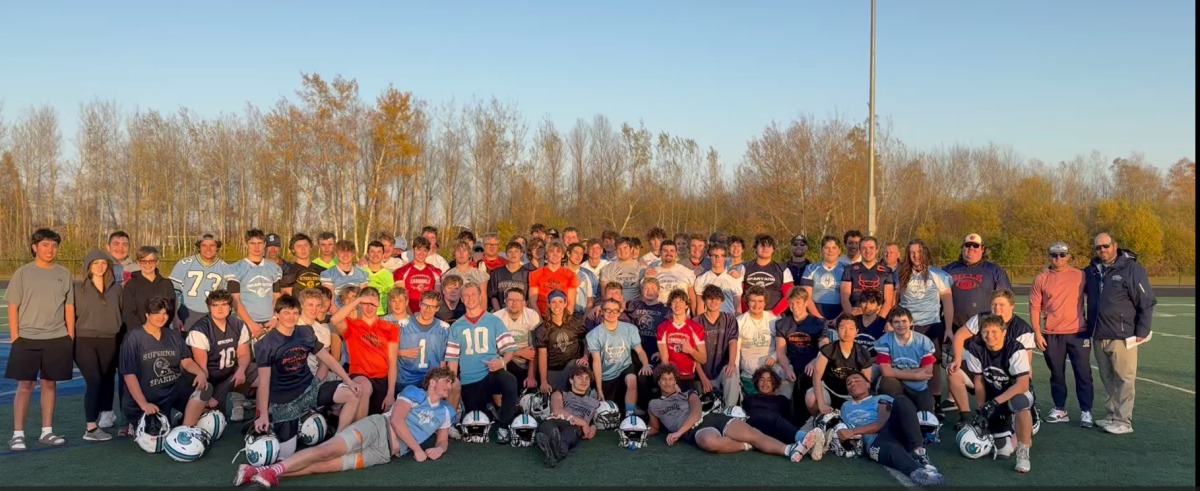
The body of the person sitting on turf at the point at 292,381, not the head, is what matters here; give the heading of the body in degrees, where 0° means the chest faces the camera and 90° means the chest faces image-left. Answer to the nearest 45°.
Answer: approximately 315°

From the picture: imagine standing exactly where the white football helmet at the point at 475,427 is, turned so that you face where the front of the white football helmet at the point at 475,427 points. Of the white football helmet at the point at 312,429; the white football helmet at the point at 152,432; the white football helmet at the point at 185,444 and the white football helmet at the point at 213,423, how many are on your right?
4

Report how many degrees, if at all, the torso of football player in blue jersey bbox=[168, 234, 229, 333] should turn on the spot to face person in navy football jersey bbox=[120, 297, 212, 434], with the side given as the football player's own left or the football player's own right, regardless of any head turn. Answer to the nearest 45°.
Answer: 0° — they already face them

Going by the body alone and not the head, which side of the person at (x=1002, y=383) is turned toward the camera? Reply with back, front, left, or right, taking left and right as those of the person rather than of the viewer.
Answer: front

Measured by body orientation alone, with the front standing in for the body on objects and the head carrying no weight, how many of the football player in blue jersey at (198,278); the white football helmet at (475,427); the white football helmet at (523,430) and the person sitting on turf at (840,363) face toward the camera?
4

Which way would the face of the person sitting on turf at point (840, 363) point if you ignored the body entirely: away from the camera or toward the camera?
toward the camera

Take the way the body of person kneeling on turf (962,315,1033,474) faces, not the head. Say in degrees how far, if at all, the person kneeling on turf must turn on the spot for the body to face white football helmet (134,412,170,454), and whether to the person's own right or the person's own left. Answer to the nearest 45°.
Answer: approximately 45° to the person's own right

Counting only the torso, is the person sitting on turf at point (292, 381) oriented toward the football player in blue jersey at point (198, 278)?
no

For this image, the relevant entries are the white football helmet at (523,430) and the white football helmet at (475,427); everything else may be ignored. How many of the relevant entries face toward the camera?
2

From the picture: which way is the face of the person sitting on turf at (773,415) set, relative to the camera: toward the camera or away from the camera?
toward the camera

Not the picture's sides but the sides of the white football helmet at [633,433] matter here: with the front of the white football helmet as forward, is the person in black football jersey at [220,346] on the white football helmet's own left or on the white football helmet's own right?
on the white football helmet's own right

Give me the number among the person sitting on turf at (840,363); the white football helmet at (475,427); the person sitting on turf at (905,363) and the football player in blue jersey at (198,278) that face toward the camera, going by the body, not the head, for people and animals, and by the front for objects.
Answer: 4

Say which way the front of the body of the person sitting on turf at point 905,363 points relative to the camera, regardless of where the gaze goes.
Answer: toward the camera

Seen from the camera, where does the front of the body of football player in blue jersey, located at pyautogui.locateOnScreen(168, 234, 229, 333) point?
toward the camera
